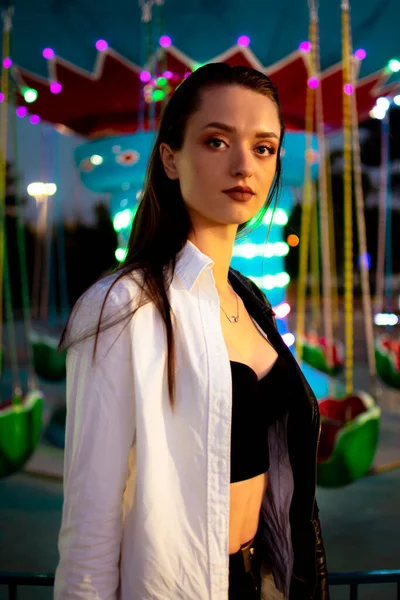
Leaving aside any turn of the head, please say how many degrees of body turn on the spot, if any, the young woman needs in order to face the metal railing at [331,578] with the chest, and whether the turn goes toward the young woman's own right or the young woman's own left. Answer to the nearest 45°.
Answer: approximately 90° to the young woman's own left

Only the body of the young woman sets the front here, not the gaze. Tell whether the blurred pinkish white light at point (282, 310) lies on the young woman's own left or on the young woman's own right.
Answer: on the young woman's own left

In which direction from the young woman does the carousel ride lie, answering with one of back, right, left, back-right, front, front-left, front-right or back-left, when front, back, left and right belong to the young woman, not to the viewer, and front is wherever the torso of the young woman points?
back-left

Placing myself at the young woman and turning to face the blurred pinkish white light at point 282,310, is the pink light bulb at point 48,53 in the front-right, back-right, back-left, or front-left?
front-left

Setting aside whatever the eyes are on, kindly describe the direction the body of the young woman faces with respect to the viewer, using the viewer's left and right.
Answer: facing the viewer and to the right of the viewer

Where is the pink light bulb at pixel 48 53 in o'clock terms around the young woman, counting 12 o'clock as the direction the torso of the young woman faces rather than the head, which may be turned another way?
The pink light bulb is roughly at 7 o'clock from the young woman.
